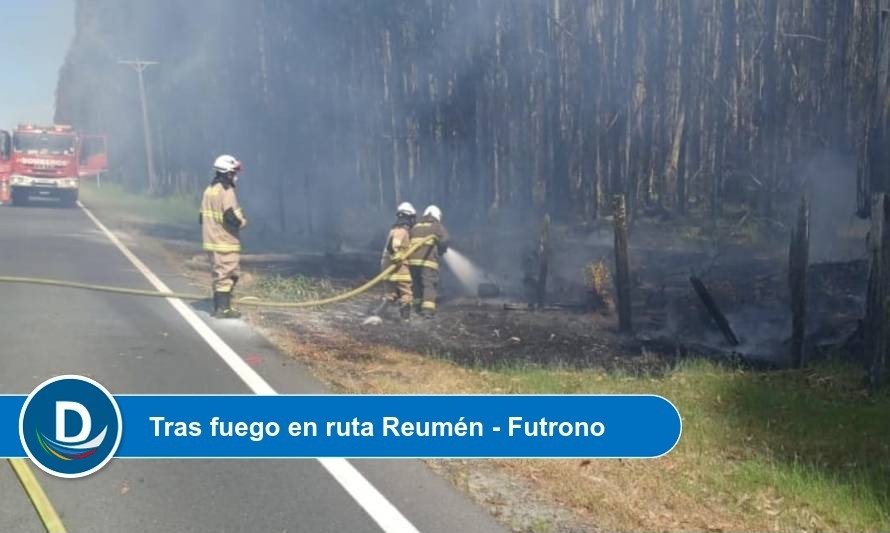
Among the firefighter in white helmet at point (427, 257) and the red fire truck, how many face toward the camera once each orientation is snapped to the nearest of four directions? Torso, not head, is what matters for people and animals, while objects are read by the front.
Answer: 1

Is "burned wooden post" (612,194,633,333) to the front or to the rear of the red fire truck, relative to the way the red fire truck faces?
to the front

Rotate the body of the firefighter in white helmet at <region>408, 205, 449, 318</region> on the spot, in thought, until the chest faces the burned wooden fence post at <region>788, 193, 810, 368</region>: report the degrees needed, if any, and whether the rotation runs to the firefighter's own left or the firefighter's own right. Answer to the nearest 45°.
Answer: approximately 90° to the firefighter's own right

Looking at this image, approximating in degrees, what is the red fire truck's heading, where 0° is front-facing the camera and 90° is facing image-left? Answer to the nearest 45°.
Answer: approximately 0°

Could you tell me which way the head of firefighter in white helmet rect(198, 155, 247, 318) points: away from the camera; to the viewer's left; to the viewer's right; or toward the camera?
to the viewer's right

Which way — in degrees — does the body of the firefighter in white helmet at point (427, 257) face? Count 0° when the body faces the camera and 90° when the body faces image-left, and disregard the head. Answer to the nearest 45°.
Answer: approximately 225°

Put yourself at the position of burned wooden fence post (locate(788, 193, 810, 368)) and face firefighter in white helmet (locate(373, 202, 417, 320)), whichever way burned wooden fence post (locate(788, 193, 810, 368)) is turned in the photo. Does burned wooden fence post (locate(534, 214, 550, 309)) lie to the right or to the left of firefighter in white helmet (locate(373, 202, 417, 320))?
right

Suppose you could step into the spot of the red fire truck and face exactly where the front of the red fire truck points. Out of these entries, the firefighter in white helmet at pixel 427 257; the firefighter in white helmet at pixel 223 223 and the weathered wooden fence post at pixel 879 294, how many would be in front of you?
3

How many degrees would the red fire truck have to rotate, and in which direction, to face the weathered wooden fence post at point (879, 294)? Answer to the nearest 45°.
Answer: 0° — it already faces it

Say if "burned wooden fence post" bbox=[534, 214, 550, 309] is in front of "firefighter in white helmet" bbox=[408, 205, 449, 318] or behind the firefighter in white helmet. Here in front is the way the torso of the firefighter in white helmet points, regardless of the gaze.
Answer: in front

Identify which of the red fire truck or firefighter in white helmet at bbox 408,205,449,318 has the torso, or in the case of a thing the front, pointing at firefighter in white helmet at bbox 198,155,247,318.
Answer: the red fire truck

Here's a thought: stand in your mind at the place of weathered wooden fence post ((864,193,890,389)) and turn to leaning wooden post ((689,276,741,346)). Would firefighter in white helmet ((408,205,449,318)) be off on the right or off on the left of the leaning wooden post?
left

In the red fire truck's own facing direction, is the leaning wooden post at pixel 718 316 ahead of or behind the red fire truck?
ahead
